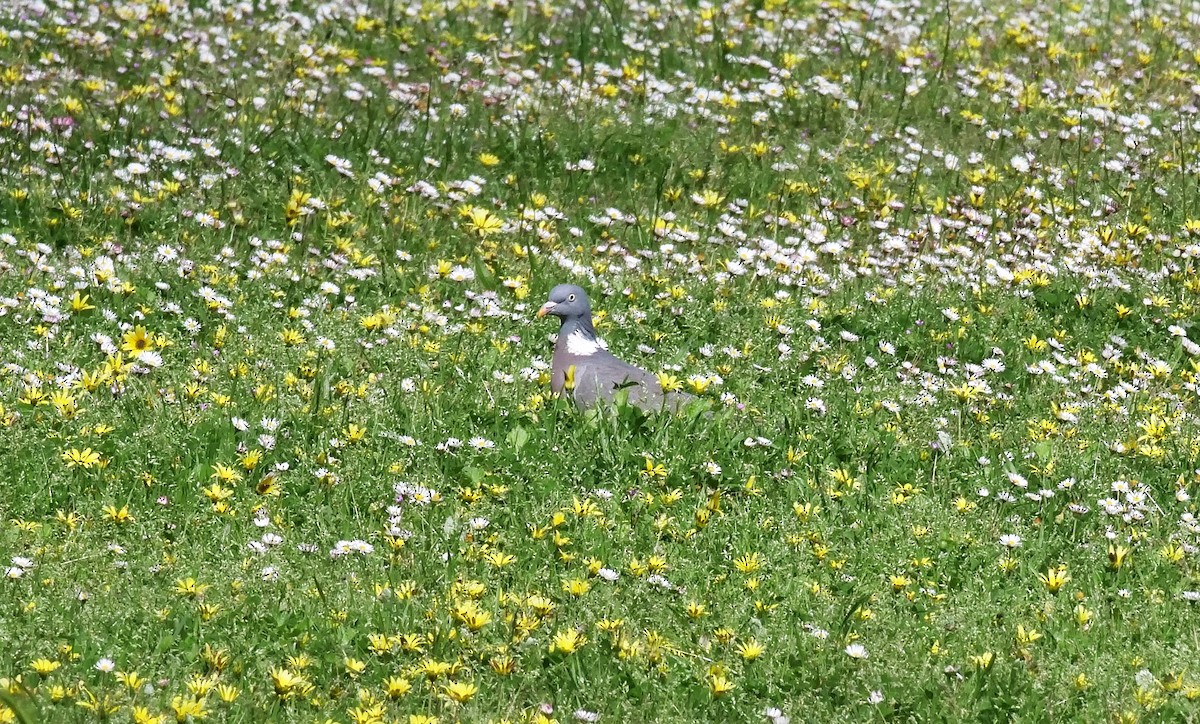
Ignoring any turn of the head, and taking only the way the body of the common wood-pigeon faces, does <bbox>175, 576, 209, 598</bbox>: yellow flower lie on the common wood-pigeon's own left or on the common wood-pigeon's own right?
on the common wood-pigeon's own left

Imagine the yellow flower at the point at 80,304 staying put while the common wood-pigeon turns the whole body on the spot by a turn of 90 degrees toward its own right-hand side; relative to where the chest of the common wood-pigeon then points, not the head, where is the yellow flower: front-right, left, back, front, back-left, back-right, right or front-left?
left

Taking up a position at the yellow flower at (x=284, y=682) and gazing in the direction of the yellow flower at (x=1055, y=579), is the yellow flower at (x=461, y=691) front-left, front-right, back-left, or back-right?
front-right

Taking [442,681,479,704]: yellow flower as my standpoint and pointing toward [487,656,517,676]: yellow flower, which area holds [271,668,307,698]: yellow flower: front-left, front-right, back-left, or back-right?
back-left

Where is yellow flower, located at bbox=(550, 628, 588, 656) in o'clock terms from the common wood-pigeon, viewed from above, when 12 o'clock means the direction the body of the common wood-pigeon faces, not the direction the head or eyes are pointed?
The yellow flower is roughly at 9 o'clock from the common wood-pigeon.

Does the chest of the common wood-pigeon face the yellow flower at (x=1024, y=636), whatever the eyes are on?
no

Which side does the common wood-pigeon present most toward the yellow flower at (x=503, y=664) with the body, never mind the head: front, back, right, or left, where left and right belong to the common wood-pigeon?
left

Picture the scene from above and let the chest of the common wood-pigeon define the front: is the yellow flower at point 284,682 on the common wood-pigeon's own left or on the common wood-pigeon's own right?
on the common wood-pigeon's own left

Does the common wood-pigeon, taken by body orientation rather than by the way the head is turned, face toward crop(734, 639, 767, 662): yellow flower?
no

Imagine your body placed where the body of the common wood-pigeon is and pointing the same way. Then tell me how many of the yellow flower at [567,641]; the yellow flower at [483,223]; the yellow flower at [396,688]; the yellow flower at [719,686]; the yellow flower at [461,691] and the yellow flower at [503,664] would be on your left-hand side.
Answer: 5

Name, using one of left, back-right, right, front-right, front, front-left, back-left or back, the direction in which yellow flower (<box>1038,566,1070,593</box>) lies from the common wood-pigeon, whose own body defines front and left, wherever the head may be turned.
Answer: back-left

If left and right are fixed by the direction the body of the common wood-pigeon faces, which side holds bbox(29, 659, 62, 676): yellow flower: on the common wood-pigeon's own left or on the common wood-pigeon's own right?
on the common wood-pigeon's own left

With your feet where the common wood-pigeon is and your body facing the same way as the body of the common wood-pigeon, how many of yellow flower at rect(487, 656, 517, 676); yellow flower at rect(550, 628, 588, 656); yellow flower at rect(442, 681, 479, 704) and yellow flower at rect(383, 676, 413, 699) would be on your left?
4

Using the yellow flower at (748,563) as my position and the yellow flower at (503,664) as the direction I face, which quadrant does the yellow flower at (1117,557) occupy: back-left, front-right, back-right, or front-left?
back-left

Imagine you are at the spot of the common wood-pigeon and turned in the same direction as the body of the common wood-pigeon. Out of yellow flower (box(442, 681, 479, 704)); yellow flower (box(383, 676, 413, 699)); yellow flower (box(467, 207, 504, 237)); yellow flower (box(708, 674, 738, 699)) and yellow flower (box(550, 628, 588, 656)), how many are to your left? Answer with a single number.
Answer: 4

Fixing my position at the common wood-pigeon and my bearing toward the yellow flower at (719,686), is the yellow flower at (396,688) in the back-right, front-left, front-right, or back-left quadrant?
front-right

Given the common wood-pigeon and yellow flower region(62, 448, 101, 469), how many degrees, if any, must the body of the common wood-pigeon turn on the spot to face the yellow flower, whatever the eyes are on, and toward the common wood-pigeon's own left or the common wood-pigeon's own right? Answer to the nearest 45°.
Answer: approximately 45° to the common wood-pigeon's own left

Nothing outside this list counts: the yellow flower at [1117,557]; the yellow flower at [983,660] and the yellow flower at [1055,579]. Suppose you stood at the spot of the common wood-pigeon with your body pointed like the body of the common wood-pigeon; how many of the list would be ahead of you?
0

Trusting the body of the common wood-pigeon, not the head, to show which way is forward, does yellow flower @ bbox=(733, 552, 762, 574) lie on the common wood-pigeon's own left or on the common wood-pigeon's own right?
on the common wood-pigeon's own left

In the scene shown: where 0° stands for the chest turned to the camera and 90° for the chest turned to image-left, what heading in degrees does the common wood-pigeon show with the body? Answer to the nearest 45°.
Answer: approximately 90°
